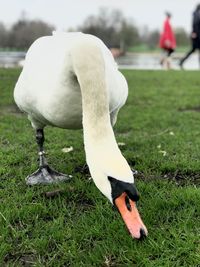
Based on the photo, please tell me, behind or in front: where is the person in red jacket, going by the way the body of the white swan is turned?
behind

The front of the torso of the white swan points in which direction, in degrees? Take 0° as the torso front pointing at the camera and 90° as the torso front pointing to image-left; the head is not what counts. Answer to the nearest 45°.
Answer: approximately 0°
